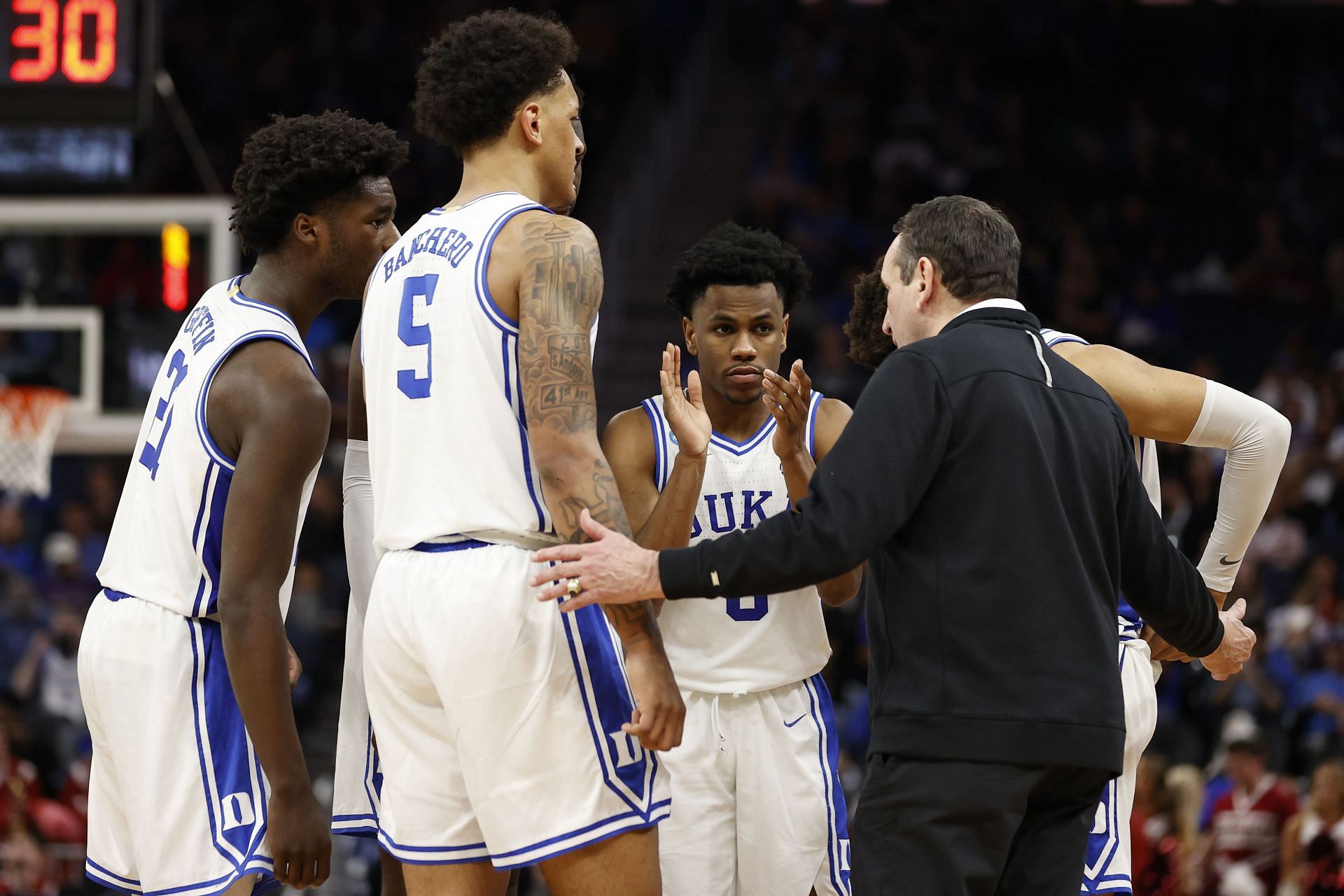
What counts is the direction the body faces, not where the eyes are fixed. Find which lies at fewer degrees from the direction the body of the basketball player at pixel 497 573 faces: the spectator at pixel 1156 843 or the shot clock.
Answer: the spectator

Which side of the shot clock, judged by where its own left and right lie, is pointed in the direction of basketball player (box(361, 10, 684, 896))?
front

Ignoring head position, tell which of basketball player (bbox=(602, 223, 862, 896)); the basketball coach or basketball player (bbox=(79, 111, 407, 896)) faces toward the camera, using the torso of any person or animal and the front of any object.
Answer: basketball player (bbox=(602, 223, 862, 896))

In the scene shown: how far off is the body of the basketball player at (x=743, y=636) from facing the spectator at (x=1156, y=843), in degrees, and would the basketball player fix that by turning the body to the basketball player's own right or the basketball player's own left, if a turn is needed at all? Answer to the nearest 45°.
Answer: approximately 135° to the basketball player's own left

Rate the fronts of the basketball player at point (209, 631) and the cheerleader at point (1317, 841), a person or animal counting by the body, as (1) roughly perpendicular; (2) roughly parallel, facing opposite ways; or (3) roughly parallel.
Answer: roughly perpendicular

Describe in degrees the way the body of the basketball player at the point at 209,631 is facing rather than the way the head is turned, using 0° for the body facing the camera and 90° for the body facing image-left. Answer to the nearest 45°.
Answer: approximately 225°

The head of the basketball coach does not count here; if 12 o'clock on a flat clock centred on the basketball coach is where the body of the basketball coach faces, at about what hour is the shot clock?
The shot clock is roughly at 12 o'clock from the basketball coach.

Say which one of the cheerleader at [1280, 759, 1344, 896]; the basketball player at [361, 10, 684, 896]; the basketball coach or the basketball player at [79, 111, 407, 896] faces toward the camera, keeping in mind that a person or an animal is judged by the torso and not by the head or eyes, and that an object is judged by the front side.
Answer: the cheerleader

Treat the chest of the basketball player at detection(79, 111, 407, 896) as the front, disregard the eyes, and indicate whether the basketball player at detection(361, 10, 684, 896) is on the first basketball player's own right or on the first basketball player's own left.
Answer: on the first basketball player's own right

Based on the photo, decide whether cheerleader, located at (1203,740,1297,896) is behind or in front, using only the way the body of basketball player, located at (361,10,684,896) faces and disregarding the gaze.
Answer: in front

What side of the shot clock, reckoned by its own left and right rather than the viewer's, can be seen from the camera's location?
front

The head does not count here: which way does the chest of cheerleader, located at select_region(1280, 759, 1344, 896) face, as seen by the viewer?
toward the camera

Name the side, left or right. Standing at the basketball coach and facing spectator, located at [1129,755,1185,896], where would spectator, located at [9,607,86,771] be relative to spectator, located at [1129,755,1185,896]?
left

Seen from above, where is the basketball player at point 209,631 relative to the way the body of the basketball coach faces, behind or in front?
in front

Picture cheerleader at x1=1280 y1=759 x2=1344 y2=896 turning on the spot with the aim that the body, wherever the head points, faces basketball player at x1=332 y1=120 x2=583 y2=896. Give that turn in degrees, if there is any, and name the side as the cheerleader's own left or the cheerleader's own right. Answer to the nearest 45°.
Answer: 0° — they already face them

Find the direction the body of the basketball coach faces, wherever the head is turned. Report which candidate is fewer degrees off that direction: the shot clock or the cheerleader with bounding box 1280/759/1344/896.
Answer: the shot clock

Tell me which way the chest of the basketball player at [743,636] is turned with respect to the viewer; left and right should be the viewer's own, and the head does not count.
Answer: facing the viewer

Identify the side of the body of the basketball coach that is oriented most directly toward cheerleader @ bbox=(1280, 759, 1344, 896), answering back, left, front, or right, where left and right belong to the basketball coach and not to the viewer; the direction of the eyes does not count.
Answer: right

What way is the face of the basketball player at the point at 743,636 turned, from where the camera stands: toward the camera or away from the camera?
toward the camera

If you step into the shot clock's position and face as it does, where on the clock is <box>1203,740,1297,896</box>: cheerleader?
The cheerleader is roughly at 9 o'clock from the shot clock.
